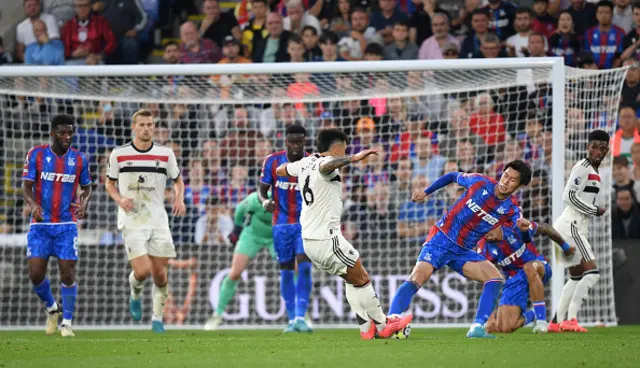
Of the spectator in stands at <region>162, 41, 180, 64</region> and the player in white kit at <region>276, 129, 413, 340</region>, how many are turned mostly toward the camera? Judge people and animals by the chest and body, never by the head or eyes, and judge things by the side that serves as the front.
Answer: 1

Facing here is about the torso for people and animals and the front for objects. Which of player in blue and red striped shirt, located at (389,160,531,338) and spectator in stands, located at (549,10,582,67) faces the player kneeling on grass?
the spectator in stands

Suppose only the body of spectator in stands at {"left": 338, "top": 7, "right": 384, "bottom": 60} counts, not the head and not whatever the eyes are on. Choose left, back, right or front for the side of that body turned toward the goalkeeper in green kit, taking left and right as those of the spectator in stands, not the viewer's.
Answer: front

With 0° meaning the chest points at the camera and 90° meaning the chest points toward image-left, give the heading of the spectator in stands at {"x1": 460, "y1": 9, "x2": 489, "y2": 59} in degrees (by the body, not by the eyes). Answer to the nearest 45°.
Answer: approximately 0°

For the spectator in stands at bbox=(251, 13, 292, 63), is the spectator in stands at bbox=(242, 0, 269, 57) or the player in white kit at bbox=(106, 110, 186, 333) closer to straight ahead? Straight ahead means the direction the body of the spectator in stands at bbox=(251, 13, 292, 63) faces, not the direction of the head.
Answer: the player in white kit

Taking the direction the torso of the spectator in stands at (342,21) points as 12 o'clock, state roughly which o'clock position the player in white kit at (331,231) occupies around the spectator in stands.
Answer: The player in white kit is roughly at 12 o'clock from the spectator in stands.

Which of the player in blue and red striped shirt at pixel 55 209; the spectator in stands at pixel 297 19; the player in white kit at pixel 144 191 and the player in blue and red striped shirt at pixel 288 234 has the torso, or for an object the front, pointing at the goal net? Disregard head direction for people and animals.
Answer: the spectator in stands

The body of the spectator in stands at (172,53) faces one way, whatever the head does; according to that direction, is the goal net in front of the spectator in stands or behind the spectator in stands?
in front
